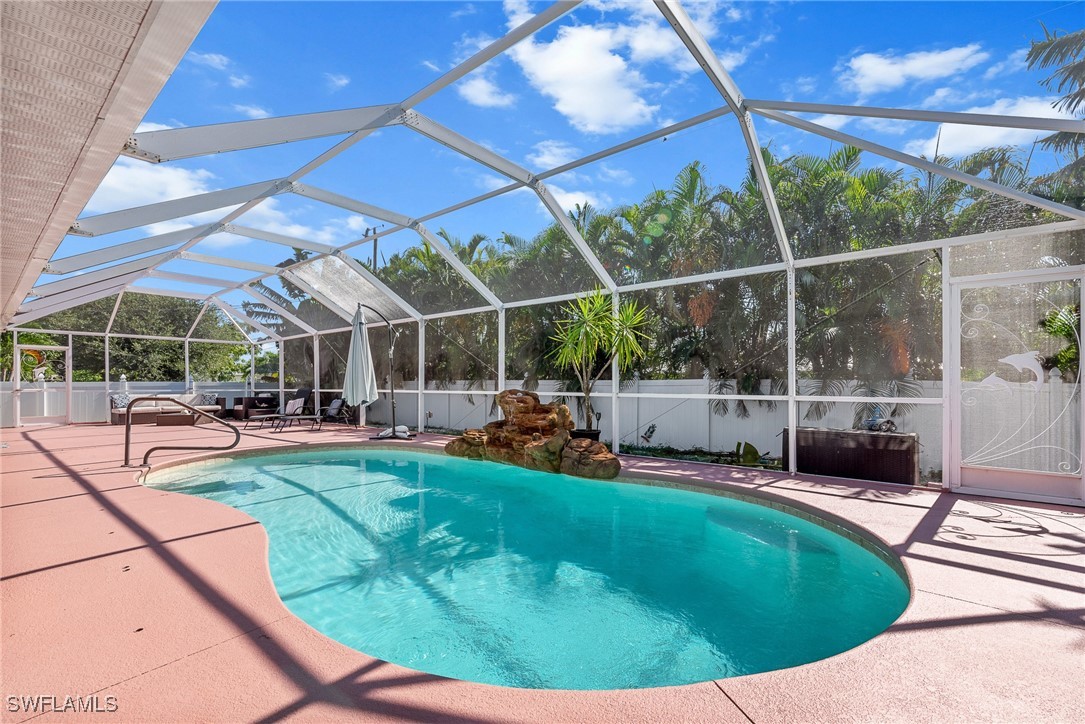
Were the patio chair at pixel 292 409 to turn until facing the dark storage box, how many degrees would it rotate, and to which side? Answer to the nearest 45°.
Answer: approximately 90° to its left

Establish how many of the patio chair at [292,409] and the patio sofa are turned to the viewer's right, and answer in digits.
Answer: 0

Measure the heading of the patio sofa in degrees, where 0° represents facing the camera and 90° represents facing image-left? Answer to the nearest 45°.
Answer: approximately 0°

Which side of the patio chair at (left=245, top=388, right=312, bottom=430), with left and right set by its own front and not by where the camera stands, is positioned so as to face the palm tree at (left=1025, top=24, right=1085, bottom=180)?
left

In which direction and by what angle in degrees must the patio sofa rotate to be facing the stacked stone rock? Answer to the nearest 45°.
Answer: approximately 45° to its left

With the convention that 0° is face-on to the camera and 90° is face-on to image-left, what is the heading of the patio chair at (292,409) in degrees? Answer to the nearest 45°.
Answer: approximately 45°

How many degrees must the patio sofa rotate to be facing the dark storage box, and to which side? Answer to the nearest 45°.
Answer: approximately 45° to its left
